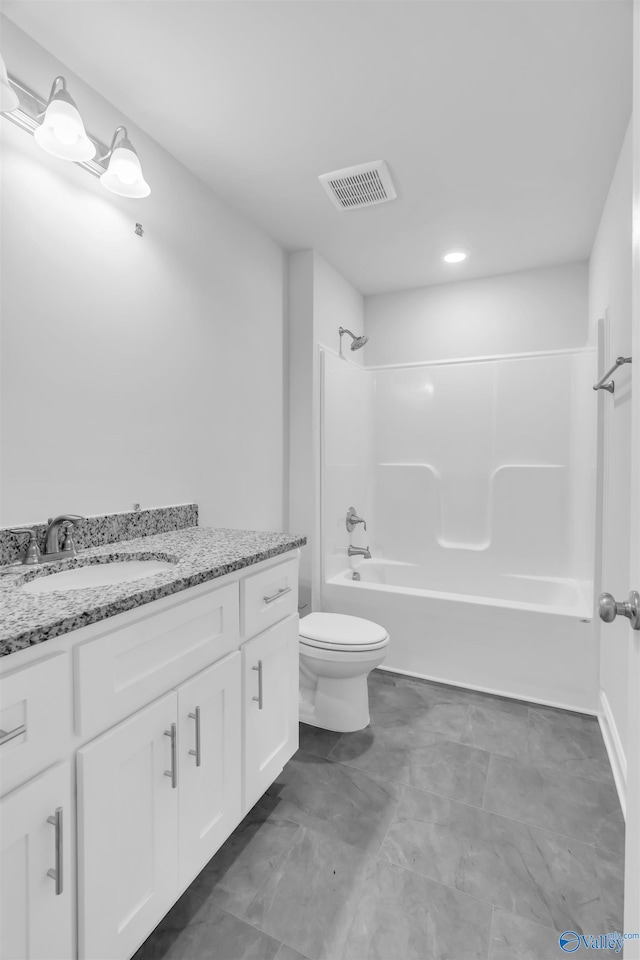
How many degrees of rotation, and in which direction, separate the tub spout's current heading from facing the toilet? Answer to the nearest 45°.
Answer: approximately 90° to its right

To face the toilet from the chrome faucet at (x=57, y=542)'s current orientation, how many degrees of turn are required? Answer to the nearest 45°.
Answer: approximately 45° to its left

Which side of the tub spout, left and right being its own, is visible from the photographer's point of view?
right

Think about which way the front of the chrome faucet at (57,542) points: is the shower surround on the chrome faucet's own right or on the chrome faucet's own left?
on the chrome faucet's own left

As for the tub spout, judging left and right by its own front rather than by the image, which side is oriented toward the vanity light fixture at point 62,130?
right

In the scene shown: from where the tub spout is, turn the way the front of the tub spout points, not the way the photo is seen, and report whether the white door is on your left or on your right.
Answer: on your right

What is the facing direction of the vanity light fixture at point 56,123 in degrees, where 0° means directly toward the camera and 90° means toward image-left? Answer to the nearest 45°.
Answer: approximately 315°

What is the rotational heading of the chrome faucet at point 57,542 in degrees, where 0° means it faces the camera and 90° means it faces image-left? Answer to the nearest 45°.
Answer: approximately 315°

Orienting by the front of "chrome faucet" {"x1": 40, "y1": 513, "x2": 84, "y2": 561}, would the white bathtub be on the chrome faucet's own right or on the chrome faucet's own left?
on the chrome faucet's own left

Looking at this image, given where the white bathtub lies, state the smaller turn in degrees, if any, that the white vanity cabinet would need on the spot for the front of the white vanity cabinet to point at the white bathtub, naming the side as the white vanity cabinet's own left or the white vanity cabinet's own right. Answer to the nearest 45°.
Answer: approximately 90° to the white vanity cabinet's own left
